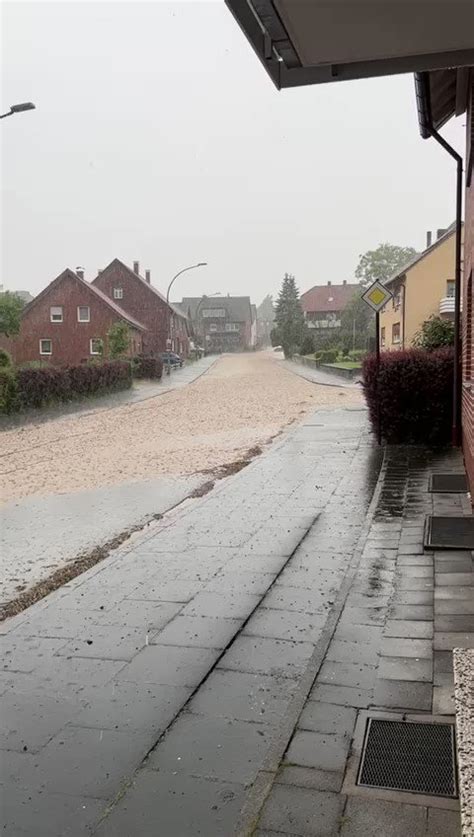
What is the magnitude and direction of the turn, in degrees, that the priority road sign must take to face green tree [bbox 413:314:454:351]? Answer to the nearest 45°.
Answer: approximately 180°

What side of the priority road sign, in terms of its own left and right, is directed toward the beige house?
back

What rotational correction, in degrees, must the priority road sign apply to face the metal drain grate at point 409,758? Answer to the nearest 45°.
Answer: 0° — it already faces it

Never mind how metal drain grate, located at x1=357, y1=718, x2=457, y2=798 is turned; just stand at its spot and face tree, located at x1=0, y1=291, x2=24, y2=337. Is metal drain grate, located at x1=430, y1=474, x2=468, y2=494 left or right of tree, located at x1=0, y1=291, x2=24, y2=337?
right

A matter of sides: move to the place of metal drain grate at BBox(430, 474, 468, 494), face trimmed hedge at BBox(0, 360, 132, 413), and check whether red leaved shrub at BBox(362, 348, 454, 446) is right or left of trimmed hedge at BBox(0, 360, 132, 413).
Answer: right

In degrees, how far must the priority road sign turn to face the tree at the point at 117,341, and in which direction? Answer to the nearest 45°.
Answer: approximately 135° to its right

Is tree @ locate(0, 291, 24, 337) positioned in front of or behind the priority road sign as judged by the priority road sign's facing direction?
behind

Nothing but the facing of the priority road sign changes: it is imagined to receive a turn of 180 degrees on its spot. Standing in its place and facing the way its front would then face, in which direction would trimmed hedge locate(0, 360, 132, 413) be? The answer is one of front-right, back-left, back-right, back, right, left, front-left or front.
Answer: front-left

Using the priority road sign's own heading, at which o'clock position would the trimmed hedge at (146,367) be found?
The trimmed hedge is roughly at 5 o'clock from the priority road sign.

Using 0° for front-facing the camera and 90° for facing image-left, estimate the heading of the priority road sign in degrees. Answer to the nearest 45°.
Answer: approximately 0°

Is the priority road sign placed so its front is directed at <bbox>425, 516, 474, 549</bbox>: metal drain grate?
yes
